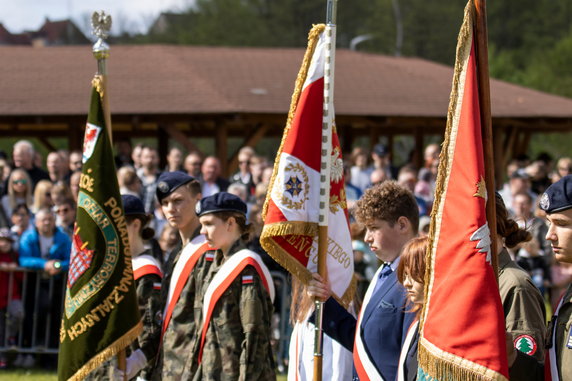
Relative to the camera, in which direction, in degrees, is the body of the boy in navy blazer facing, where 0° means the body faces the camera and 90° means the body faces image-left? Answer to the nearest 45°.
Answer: approximately 45°

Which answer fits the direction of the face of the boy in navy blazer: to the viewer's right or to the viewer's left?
to the viewer's left

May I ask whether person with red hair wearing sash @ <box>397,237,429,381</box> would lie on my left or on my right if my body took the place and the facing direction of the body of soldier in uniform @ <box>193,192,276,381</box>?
on my left

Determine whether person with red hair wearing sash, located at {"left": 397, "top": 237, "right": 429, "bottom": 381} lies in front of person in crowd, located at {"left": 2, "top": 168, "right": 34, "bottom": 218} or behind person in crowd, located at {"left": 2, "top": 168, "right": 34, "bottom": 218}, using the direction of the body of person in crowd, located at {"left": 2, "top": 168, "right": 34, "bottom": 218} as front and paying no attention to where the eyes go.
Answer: in front

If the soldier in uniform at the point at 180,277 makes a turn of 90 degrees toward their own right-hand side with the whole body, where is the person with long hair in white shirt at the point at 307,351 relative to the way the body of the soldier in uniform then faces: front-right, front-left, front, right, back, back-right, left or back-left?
back

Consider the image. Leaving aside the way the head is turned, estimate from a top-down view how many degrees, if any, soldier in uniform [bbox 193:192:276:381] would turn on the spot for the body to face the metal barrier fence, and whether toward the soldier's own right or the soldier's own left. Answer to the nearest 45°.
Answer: approximately 90° to the soldier's own right

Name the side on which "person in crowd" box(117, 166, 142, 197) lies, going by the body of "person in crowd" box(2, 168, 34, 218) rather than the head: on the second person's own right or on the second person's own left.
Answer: on the second person's own left
